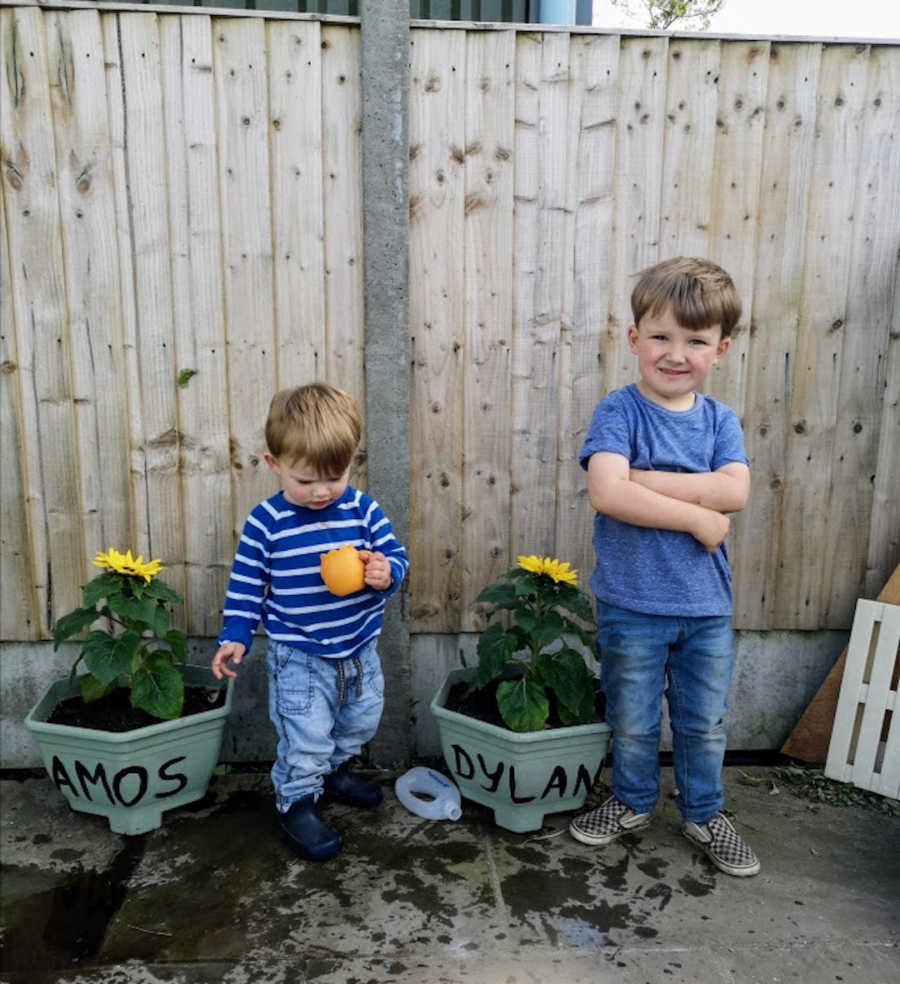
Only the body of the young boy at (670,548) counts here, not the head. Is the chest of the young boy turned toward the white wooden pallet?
no

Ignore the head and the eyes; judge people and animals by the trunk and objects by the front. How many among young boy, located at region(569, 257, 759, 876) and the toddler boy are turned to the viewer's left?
0

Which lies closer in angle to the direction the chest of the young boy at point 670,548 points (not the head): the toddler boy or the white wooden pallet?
the toddler boy

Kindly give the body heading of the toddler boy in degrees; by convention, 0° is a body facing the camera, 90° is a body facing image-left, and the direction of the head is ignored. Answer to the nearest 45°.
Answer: approximately 315°

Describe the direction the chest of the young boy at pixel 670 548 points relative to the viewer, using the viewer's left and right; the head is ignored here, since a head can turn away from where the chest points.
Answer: facing the viewer

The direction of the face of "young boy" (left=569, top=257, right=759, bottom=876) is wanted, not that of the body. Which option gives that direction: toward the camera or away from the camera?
toward the camera

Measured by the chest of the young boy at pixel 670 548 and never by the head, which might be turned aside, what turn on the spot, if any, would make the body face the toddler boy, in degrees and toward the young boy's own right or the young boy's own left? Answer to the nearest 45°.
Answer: approximately 90° to the young boy's own right

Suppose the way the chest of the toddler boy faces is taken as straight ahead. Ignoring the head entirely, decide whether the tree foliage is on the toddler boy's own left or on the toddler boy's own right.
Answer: on the toddler boy's own left

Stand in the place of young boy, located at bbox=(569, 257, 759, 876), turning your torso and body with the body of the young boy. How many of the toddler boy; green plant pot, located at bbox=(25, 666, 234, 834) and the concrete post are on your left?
0

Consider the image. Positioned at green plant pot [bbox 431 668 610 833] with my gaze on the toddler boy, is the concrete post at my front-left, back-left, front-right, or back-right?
front-right

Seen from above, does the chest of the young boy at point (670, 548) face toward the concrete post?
no

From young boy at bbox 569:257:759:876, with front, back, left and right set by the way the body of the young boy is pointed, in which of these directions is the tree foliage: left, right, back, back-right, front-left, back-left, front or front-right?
back

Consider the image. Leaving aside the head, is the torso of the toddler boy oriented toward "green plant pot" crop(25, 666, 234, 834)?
no
